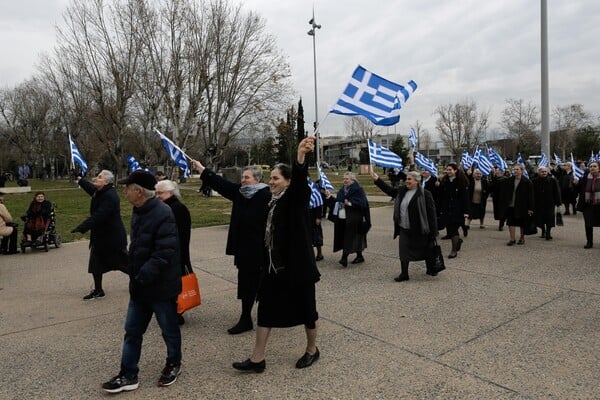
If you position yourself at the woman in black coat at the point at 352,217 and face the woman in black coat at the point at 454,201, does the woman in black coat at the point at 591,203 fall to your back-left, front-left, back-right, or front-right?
front-right

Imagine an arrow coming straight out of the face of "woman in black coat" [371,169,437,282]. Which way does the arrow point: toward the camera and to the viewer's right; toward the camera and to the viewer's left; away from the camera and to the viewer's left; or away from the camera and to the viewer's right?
toward the camera and to the viewer's left

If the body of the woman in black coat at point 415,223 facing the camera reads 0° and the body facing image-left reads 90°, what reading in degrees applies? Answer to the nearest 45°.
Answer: approximately 45°

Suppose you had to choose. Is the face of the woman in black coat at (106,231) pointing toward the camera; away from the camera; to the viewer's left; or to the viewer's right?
to the viewer's left

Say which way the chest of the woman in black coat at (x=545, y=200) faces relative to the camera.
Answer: toward the camera

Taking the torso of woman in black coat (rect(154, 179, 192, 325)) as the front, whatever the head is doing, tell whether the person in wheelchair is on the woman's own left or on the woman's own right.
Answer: on the woman's own right

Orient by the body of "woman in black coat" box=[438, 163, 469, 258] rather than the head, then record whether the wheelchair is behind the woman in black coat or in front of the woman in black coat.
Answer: in front

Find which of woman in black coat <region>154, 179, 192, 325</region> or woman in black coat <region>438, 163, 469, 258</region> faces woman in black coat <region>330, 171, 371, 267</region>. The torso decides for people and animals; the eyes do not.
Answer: woman in black coat <region>438, 163, 469, 258</region>

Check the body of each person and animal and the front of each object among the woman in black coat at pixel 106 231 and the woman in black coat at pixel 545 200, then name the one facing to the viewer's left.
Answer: the woman in black coat at pixel 106 231

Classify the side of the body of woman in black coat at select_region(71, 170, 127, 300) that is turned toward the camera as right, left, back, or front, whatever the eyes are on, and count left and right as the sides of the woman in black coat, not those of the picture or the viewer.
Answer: left

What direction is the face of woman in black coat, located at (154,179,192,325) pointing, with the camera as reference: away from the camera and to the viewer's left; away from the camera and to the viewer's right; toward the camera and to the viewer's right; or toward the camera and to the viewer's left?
toward the camera and to the viewer's left
